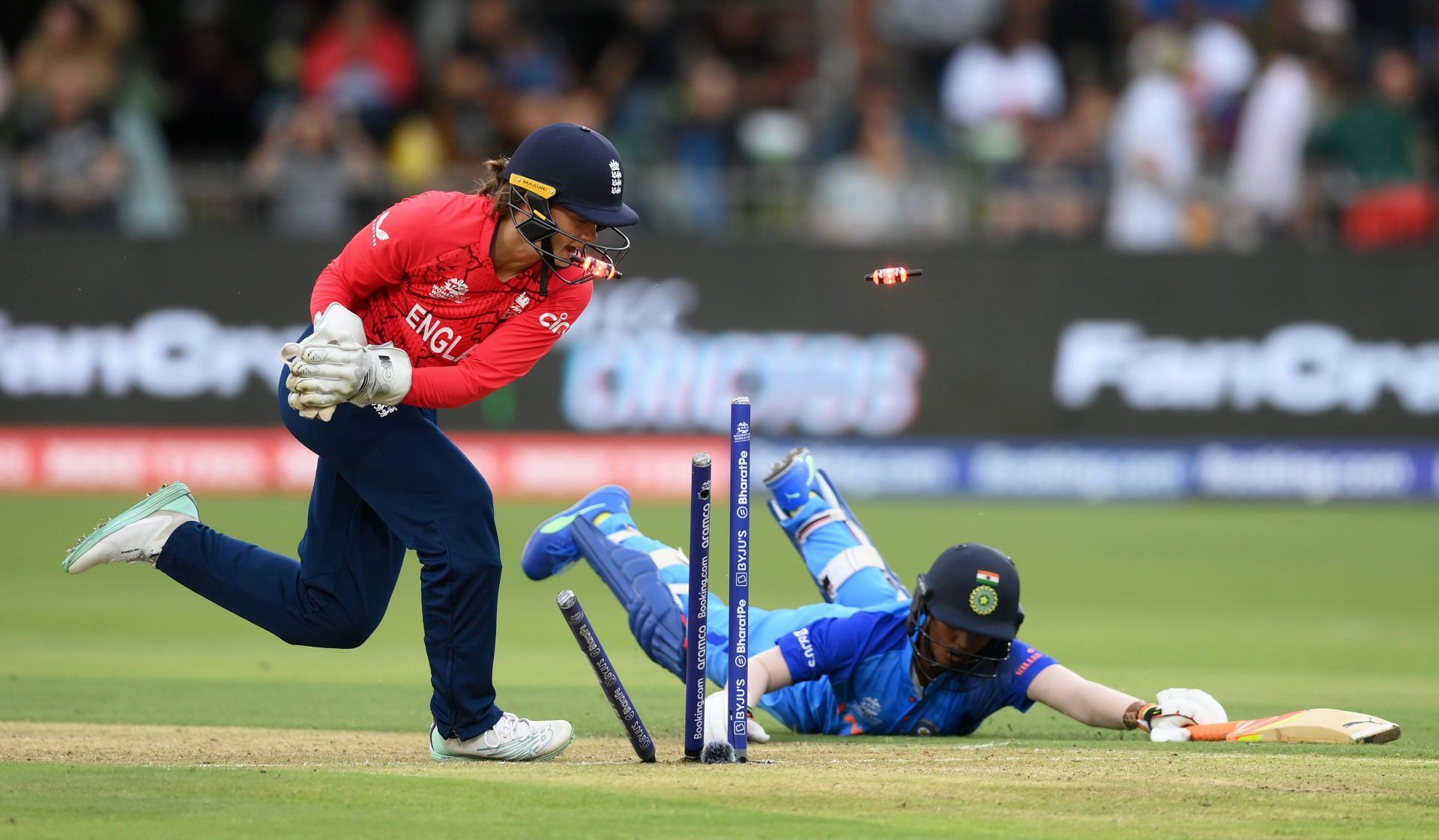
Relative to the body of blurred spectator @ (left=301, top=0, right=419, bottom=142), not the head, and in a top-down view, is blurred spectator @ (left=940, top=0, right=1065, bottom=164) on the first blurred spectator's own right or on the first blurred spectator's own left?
on the first blurred spectator's own left

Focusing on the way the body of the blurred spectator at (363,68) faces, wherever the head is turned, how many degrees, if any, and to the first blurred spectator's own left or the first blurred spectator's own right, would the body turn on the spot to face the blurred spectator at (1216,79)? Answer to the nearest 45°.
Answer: approximately 90° to the first blurred spectator's own left

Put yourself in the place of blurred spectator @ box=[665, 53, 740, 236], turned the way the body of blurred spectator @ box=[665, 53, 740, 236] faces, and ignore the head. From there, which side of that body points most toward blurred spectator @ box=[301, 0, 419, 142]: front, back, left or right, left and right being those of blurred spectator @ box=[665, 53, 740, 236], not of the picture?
right

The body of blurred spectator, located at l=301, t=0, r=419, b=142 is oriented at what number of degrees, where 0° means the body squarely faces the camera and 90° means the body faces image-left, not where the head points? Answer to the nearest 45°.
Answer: approximately 0°

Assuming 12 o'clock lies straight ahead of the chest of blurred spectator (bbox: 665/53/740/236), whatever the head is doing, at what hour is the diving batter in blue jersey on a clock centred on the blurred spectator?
The diving batter in blue jersey is roughly at 12 o'clock from the blurred spectator.

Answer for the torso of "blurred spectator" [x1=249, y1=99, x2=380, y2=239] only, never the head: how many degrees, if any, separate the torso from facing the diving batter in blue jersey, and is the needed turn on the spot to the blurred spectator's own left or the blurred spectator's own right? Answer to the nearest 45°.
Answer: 0° — they already face them

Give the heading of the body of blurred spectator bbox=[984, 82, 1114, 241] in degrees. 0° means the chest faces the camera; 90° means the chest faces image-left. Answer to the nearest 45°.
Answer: approximately 0°
